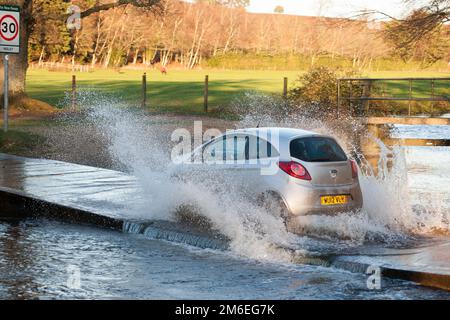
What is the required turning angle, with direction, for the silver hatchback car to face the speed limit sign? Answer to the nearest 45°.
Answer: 0° — it already faces it

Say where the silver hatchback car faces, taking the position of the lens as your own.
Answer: facing away from the viewer and to the left of the viewer
